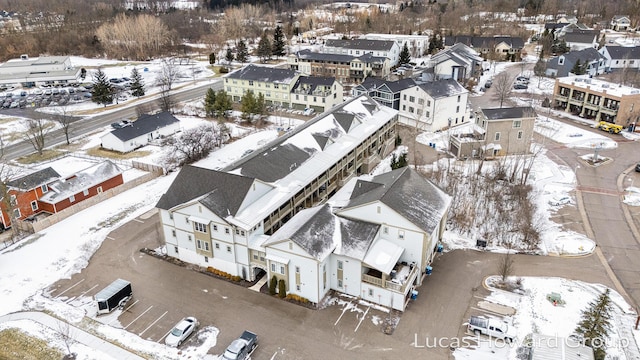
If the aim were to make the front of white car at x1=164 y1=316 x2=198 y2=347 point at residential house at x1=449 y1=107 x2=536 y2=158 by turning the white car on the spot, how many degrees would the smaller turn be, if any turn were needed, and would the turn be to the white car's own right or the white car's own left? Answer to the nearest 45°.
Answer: approximately 180°

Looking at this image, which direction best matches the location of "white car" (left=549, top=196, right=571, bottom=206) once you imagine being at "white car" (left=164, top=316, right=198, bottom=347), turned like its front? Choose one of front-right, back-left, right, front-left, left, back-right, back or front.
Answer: back-left

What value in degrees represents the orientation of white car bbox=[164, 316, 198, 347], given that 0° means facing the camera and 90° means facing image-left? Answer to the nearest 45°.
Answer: approximately 45°

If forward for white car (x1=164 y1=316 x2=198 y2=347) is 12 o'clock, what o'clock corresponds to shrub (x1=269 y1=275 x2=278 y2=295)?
The shrub is roughly at 7 o'clock from the white car.

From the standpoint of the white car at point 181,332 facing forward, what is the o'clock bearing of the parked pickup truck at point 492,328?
The parked pickup truck is roughly at 8 o'clock from the white car.

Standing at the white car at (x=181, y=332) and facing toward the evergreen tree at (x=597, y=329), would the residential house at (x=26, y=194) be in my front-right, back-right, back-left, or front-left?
back-left

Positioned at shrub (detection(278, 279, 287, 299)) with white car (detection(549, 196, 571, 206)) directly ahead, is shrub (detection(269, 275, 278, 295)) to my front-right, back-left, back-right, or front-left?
back-left

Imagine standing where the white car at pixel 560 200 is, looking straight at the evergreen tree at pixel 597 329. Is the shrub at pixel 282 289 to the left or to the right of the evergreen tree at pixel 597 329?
right

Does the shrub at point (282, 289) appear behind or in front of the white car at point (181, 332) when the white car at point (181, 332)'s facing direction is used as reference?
behind

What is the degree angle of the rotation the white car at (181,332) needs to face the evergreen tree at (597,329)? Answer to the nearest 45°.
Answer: approximately 90° to its left
